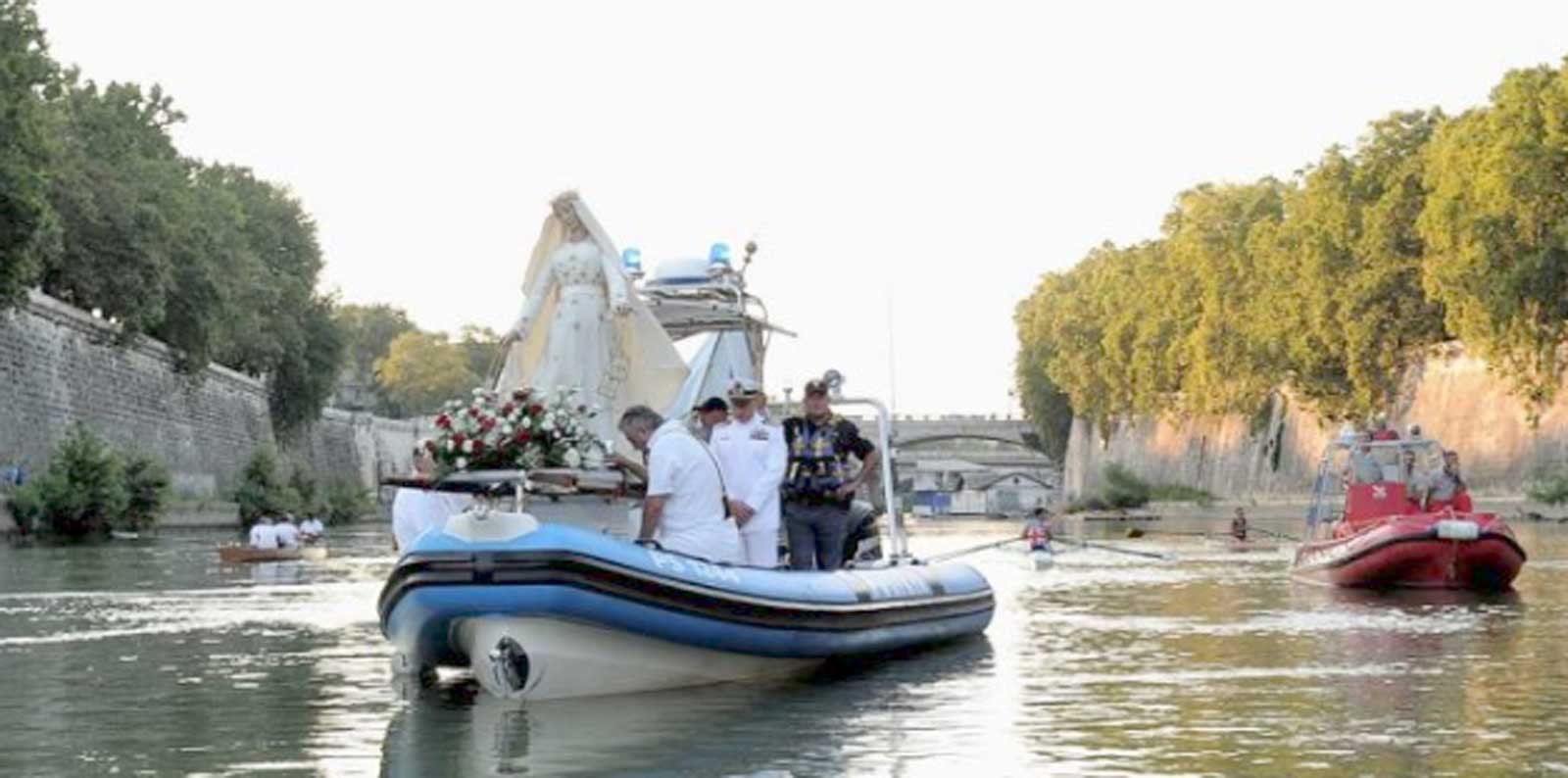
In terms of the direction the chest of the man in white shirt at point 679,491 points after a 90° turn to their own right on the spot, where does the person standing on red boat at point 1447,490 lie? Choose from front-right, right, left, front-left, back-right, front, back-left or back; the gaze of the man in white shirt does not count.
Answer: front-right

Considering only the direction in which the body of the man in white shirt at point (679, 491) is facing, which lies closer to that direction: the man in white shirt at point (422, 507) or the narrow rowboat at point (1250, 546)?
the man in white shirt

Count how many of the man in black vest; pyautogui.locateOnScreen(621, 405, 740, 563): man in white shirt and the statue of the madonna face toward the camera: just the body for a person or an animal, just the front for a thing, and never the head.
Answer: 2

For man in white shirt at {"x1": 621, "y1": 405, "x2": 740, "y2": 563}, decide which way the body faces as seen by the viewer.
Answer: to the viewer's left

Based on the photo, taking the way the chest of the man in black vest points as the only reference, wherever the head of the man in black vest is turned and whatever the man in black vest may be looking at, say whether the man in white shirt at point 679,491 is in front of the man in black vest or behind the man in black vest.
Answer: in front

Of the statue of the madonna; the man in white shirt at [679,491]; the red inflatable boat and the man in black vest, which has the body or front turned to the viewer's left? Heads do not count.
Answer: the man in white shirt

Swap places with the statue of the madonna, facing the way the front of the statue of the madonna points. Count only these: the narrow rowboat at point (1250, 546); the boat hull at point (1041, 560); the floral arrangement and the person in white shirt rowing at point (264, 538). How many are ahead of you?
1

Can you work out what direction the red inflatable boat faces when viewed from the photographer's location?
facing the viewer and to the right of the viewer

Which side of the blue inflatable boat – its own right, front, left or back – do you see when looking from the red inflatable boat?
back

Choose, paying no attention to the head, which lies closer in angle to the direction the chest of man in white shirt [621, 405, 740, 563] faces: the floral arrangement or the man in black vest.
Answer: the floral arrangement

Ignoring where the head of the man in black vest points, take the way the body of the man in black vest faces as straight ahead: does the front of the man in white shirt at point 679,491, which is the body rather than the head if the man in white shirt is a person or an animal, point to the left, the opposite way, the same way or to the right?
to the right
